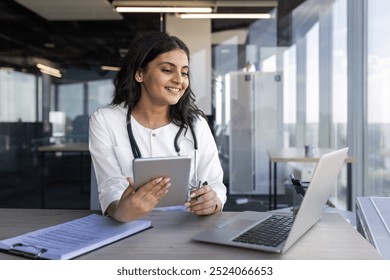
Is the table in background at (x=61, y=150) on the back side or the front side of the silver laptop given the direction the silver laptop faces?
on the front side

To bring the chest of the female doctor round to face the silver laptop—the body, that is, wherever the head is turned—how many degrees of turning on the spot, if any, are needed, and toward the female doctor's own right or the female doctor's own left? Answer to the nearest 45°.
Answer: approximately 45° to the female doctor's own left

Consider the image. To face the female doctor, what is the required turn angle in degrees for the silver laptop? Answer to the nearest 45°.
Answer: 0° — it already faces them

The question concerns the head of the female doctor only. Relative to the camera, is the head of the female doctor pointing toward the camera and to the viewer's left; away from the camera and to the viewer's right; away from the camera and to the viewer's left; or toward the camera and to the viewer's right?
toward the camera and to the viewer's right

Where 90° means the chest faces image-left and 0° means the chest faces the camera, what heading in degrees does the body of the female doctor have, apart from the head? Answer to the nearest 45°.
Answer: approximately 0°

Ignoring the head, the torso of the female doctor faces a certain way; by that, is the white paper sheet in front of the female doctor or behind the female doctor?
in front

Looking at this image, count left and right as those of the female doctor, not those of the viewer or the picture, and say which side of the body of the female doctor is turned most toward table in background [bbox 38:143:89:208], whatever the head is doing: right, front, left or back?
back

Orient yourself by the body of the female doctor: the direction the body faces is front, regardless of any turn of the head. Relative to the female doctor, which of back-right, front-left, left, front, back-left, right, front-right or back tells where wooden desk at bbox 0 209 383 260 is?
front
